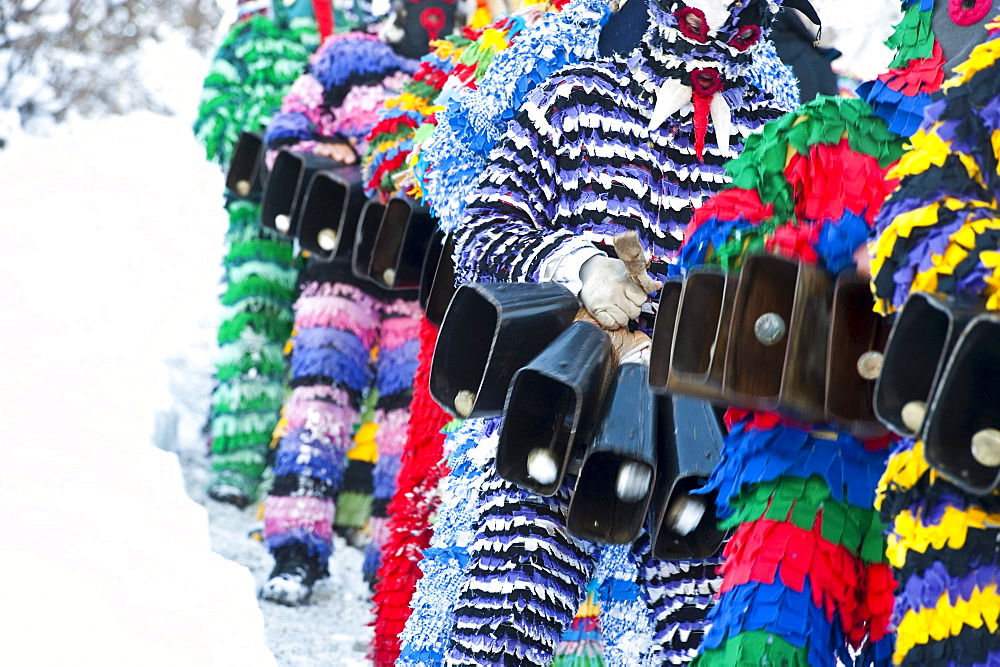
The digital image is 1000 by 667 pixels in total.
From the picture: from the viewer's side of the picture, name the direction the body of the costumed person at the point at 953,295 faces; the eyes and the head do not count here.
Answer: toward the camera

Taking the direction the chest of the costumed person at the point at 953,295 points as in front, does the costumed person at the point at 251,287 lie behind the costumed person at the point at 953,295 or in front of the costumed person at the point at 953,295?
behind

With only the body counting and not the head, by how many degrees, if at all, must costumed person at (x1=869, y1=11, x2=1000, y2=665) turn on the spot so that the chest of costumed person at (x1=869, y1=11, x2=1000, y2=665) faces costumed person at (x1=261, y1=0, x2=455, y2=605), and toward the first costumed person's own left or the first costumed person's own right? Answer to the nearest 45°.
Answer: approximately 135° to the first costumed person's own right

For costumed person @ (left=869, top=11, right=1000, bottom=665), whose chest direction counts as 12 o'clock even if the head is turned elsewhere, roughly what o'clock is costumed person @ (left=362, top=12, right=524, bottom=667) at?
costumed person @ (left=362, top=12, right=524, bottom=667) is roughly at 5 o'clock from costumed person @ (left=869, top=11, right=1000, bottom=665).

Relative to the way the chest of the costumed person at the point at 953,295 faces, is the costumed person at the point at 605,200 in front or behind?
behind
